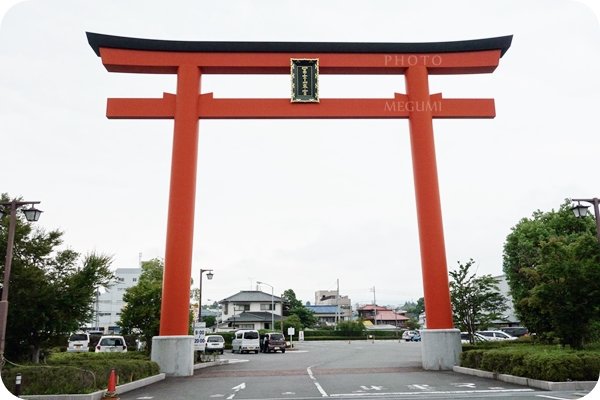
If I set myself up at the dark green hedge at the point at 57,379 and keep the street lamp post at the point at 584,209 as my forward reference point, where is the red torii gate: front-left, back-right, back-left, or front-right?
front-left

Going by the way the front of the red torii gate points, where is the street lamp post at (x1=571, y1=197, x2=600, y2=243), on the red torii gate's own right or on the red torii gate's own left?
on the red torii gate's own left

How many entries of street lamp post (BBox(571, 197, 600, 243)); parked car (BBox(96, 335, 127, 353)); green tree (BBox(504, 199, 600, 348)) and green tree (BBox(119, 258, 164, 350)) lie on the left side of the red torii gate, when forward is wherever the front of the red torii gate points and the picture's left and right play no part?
2

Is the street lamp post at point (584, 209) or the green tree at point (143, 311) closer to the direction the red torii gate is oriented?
the street lamp post

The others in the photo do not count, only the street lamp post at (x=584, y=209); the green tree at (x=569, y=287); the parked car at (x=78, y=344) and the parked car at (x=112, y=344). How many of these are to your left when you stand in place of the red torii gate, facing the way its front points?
2

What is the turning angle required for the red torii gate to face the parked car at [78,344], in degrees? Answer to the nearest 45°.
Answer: approximately 135° to its right

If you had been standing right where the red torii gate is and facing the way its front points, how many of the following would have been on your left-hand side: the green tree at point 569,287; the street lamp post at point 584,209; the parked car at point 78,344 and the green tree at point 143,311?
2

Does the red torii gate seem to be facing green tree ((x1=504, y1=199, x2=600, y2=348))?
no

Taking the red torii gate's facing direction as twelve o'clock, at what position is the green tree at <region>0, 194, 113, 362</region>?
The green tree is roughly at 3 o'clock from the red torii gate.

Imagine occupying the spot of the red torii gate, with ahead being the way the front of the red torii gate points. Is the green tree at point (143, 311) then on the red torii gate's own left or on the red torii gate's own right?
on the red torii gate's own right

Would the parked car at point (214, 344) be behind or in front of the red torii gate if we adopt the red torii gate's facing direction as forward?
behind

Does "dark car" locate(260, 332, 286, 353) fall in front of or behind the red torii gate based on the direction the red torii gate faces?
behind

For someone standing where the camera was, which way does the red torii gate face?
facing the viewer
